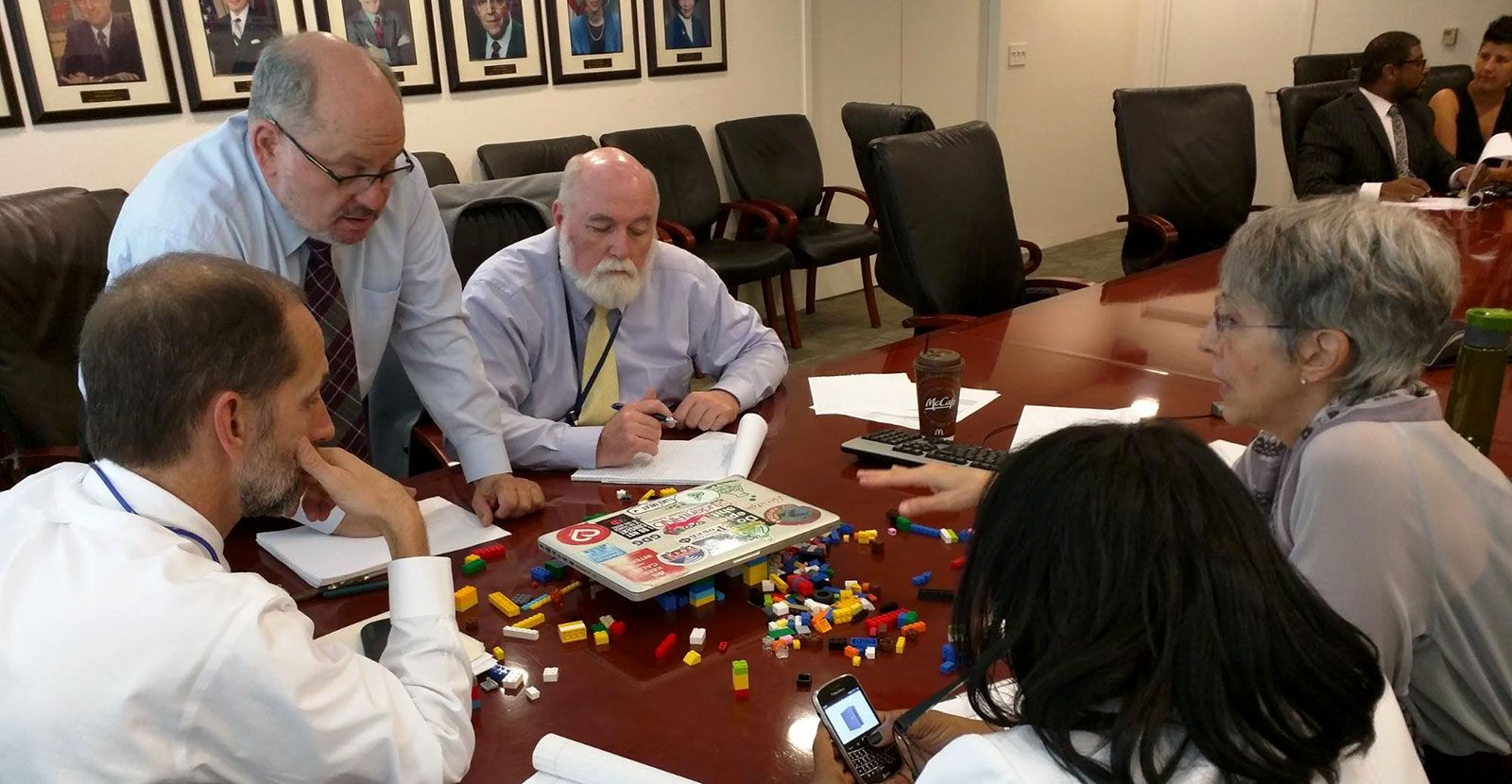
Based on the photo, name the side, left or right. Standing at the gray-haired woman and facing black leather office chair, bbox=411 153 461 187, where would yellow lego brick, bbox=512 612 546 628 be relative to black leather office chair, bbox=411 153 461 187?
left

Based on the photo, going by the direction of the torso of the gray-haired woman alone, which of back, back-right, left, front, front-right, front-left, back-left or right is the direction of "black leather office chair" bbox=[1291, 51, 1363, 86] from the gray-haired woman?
right

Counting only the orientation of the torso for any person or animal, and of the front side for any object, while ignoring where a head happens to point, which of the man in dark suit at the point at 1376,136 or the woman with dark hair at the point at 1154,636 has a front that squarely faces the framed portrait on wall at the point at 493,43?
the woman with dark hair

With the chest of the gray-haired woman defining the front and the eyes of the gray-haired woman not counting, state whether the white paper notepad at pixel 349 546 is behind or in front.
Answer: in front

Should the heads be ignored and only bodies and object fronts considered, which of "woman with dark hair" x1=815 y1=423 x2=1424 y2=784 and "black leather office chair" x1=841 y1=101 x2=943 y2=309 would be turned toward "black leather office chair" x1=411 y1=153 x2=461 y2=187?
the woman with dark hair

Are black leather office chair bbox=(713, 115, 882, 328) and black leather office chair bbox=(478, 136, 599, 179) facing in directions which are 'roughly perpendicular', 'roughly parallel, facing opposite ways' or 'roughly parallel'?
roughly parallel

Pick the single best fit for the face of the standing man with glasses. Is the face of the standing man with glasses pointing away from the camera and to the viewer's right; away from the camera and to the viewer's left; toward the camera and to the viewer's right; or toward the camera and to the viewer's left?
toward the camera and to the viewer's right

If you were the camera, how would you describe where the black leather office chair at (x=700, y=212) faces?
facing the viewer and to the right of the viewer

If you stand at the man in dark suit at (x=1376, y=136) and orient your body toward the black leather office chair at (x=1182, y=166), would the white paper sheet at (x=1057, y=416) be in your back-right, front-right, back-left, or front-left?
front-left

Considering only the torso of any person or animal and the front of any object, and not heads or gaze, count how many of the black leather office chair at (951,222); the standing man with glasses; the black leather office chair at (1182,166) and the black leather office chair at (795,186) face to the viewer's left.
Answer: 0

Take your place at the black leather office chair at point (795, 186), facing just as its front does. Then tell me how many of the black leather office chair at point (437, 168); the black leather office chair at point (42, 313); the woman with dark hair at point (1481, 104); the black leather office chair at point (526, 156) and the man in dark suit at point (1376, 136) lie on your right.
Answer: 3

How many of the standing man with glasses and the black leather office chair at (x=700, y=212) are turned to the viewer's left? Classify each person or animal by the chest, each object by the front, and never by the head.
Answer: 0

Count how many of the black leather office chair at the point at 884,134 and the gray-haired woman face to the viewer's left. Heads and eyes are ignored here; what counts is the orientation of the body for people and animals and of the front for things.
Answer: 1

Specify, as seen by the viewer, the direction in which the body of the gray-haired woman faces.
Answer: to the viewer's left
